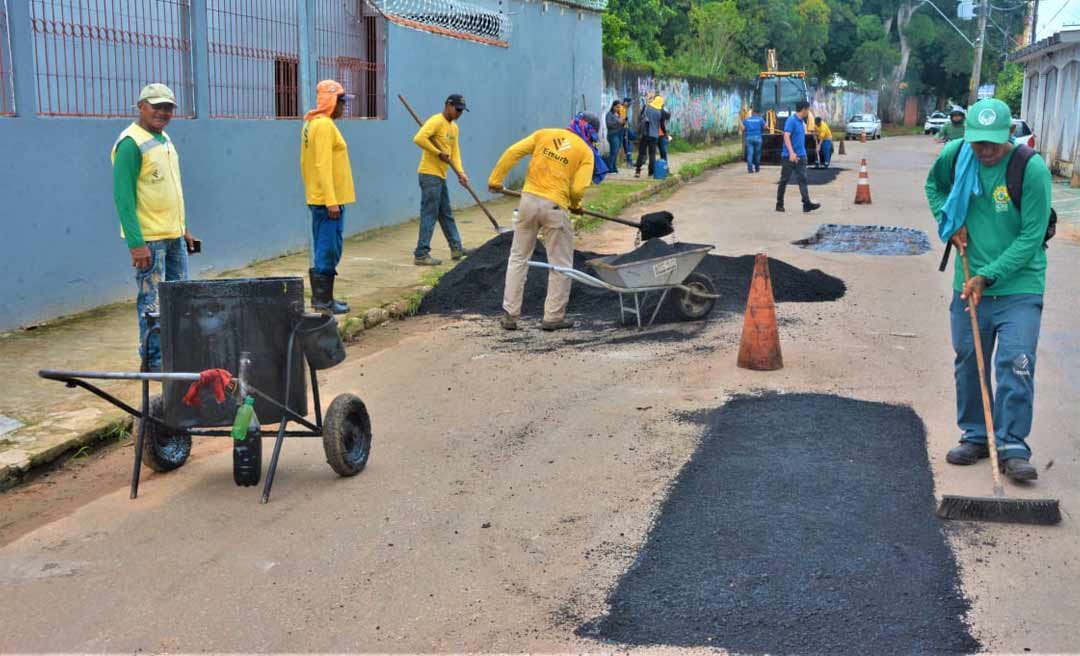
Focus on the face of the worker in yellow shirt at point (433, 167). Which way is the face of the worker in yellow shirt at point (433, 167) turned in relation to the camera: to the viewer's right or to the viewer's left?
to the viewer's right

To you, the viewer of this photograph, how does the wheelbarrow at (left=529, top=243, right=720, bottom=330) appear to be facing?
facing to the right of the viewer

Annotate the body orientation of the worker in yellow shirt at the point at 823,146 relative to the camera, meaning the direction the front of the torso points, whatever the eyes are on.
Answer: to the viewer's left

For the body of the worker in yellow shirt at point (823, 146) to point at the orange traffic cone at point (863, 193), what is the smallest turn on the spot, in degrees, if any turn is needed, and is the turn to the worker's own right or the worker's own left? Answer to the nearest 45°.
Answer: approximately 90° to the worker's own left

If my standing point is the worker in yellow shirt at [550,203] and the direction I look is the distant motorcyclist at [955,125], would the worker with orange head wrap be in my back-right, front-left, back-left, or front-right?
back-left

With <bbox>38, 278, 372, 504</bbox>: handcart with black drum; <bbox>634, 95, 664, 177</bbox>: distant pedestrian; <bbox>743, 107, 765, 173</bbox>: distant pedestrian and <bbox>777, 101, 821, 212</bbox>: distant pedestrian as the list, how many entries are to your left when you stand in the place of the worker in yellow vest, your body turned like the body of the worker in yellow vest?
3

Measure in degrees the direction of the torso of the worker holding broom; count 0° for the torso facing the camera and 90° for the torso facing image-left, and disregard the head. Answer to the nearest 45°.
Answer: approximately 0°

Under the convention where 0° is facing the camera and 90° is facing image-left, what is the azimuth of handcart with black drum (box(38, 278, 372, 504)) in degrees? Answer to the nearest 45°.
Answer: approximately 225°

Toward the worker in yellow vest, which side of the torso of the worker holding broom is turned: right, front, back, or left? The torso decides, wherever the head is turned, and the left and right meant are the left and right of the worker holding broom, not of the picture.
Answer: right
